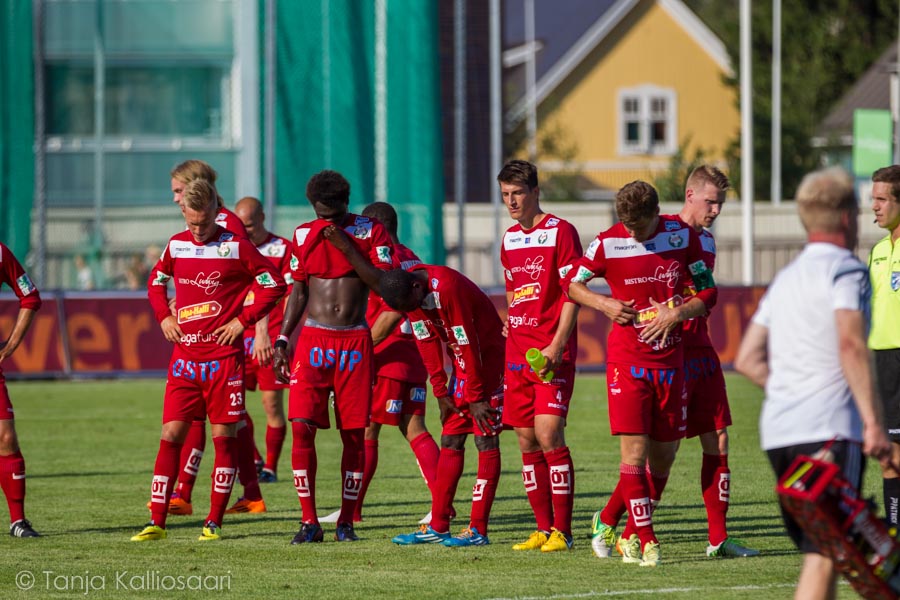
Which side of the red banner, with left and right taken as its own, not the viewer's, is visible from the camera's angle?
front

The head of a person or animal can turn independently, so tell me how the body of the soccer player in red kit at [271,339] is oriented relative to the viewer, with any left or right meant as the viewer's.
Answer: facing the viewer and to the left of the viewer

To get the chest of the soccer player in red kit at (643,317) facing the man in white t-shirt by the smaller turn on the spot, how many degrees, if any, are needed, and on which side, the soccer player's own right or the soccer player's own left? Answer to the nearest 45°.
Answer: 0° — they already face them

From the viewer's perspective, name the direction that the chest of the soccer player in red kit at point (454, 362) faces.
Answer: to the viewer's left

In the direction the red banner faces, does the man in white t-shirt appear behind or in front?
in front

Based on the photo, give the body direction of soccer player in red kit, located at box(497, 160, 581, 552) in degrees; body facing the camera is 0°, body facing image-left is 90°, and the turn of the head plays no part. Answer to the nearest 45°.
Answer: approximately 45°

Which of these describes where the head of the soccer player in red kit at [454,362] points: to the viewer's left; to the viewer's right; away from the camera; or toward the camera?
to the viewer's left

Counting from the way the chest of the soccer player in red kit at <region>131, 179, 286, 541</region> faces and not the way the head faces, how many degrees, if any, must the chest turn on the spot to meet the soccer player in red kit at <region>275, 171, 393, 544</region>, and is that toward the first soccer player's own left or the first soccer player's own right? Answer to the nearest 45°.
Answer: approximately 45° to the first soccer player's own left

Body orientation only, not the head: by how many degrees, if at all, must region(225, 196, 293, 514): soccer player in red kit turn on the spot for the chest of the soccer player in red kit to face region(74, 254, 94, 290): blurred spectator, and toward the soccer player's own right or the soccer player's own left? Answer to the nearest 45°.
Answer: approximately 135° to the soccer player's own right

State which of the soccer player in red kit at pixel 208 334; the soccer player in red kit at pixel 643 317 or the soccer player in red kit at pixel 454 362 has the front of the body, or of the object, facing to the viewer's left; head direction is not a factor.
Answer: the soccer player in red kit at pixel 454 362

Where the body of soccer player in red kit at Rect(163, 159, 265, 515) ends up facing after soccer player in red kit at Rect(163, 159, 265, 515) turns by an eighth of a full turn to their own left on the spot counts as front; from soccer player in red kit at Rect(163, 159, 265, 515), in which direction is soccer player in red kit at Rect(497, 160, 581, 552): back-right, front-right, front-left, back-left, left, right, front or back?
front-left

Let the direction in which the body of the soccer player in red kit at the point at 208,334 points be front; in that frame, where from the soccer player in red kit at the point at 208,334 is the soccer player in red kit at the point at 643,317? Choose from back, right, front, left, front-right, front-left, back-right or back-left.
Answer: front-left

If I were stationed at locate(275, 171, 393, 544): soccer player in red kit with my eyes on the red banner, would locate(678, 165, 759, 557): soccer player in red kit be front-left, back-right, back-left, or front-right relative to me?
back-right

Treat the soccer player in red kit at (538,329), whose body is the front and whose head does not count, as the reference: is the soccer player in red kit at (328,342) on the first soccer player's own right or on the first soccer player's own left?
on the first soccer player's own right
